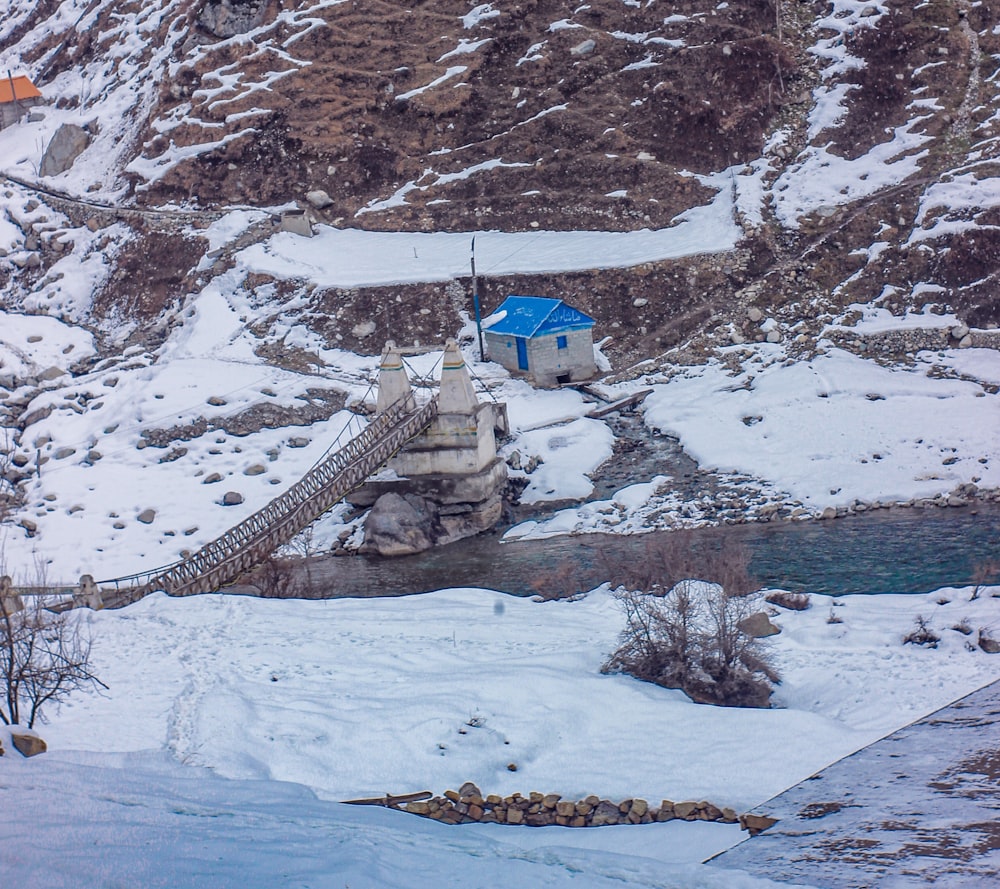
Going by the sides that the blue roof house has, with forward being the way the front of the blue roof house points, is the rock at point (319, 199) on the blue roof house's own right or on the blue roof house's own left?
on the blue roof house's own right

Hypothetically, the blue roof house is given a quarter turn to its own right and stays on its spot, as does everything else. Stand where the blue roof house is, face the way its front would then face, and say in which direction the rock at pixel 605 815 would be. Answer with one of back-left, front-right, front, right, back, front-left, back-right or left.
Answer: back-left

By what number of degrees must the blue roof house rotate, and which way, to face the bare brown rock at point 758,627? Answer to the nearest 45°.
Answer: approximately 45° to its left

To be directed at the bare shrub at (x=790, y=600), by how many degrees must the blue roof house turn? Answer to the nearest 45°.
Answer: approximately 45° to its left

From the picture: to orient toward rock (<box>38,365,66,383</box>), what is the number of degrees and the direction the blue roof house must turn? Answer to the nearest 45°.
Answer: approximately 45° to its right

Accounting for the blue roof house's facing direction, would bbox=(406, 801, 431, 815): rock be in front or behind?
in front

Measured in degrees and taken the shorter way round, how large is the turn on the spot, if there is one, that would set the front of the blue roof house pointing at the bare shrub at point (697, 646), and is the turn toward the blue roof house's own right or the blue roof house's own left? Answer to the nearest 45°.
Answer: approximately 45° to the blue roof house's own left

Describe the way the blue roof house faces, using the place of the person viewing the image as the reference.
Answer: facing the viewer and to the left of the viewer

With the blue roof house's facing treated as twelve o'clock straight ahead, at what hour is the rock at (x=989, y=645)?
The rock is roughly at 10 o'clock from the blue roof house.

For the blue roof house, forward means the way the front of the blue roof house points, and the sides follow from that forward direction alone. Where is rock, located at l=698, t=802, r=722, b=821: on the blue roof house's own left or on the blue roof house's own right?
on the blue roof house's own left

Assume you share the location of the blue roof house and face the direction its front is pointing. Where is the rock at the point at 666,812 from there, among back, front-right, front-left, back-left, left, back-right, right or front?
front-left

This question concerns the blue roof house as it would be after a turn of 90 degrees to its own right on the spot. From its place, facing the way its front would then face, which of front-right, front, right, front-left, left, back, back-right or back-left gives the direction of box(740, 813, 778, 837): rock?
back-left

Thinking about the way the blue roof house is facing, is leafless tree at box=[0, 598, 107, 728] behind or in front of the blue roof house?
in front

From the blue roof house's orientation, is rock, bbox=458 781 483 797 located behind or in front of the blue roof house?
in front

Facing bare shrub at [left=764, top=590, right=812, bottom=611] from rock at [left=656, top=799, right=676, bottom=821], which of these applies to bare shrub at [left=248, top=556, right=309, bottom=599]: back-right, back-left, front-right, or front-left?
front-left
